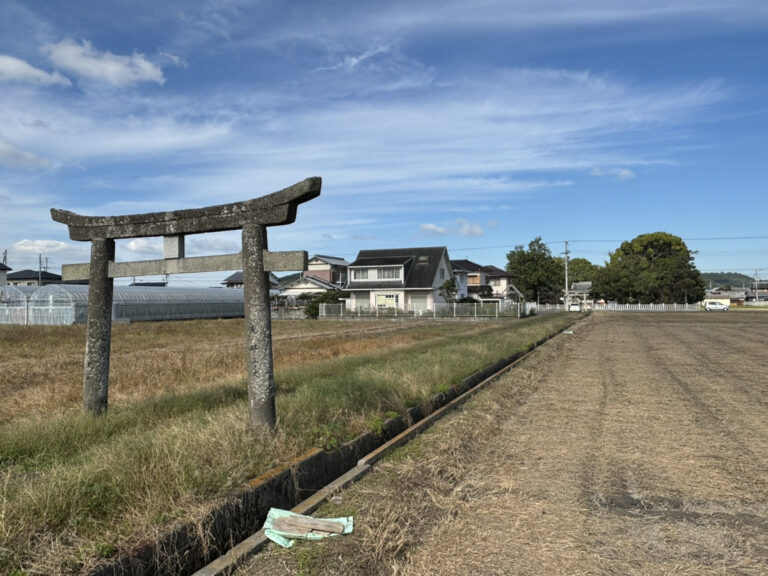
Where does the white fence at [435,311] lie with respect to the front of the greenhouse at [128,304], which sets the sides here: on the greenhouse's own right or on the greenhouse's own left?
on the greenhouse's own left

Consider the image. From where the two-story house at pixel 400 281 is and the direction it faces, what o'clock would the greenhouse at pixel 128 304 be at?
The greenhouse is roughly at 2 o'clock from the two-story house.

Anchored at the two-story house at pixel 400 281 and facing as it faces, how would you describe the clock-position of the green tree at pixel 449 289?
The green tree is roughly at 10 o'clock from the two-story house.

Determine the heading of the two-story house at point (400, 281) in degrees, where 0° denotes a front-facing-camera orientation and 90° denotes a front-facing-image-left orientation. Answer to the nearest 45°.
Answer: approximately 0°

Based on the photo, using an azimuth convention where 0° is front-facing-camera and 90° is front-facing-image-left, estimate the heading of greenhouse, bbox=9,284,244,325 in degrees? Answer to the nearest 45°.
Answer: approximately 45°

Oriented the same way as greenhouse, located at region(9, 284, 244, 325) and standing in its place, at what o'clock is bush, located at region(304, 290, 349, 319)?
The bush is roughly at 7 o'clock from the greenhouse.

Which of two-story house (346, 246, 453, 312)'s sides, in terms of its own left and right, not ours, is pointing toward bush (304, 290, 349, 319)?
right

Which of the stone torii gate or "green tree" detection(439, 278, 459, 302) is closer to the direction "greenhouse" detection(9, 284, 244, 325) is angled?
the stone torii gate

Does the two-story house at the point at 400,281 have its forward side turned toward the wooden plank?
yes

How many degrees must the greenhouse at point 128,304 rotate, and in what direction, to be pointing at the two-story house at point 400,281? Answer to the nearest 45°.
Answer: approximately 135° to its left

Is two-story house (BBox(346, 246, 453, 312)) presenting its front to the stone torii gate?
yes
